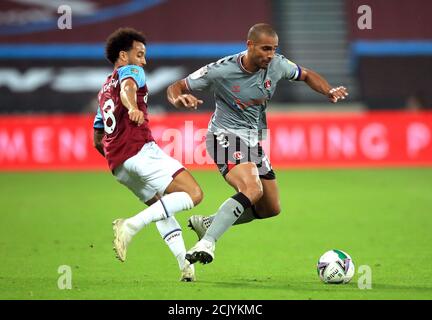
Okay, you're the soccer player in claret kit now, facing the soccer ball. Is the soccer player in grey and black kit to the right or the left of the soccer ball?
left

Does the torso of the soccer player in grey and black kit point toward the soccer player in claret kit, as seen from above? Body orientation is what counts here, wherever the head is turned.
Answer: no

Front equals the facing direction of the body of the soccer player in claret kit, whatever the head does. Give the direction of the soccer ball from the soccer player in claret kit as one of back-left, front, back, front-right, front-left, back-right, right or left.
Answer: front

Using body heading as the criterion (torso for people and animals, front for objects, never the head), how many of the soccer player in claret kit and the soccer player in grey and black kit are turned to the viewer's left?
0

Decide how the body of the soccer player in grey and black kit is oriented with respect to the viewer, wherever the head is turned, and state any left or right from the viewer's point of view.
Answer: facing the viewer and to the right of the viewer

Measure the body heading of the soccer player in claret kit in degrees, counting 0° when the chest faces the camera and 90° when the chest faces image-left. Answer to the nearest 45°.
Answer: approximately 270°

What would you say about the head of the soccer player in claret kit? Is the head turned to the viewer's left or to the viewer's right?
to the viewer's right
